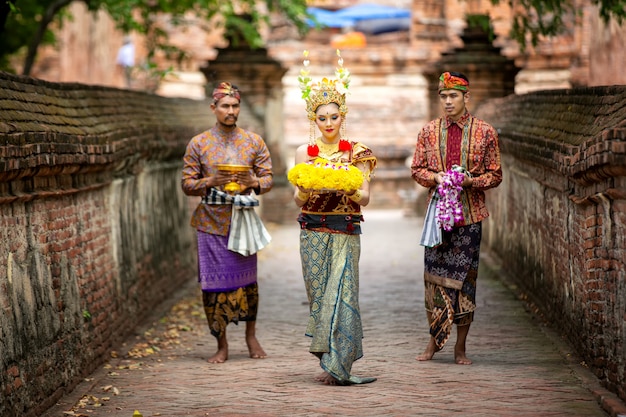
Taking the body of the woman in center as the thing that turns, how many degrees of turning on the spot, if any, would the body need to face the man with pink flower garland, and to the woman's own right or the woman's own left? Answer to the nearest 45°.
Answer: approximately 135° to the woman's own left

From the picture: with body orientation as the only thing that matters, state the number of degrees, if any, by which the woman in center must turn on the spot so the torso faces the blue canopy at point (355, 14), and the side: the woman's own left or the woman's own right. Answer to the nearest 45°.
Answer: approximately 180°

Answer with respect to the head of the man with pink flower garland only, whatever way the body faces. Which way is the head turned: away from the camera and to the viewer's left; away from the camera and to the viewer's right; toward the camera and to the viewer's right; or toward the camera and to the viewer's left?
toward the camera and to the viewer's left

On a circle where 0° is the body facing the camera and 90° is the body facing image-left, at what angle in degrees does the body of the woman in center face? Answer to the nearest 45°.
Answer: approximately 0°

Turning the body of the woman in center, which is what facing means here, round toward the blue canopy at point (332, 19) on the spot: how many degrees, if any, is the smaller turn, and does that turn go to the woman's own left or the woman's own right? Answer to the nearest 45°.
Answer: approximately 180°
